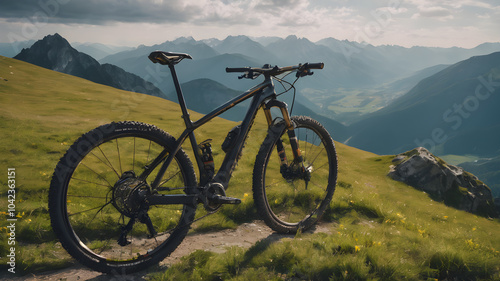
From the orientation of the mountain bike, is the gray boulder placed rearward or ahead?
ahead

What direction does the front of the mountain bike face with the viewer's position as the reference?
facing away from the viewer and to the right of the viewer
